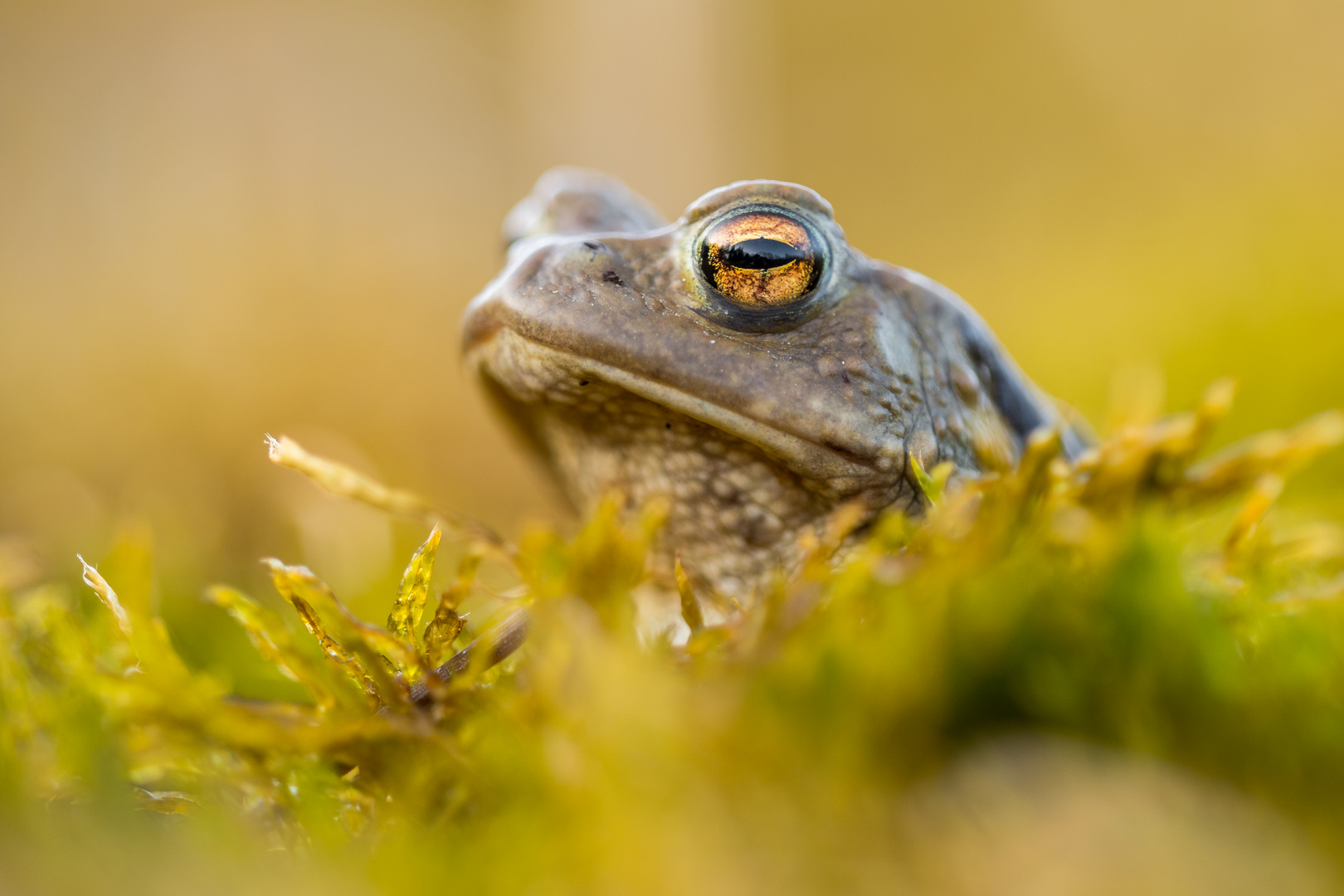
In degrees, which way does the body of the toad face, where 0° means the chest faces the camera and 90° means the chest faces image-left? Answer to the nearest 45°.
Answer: approximately 45°
